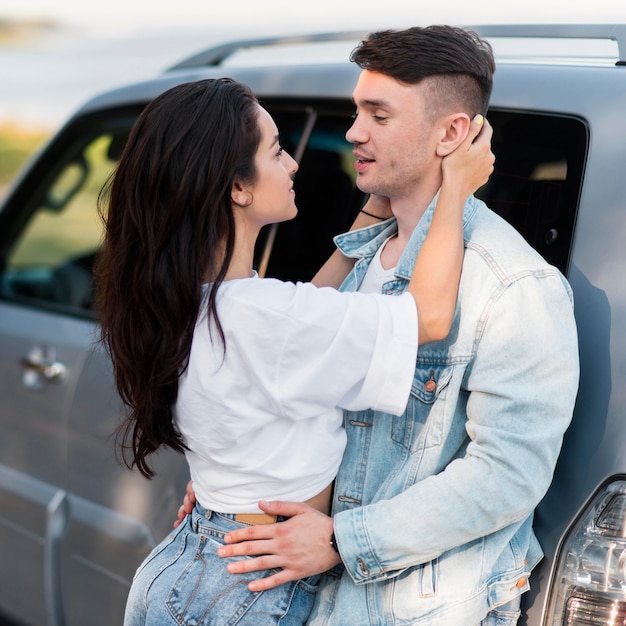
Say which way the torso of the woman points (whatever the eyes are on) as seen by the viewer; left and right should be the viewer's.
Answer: facing away from the viewer and to the right of the viewer

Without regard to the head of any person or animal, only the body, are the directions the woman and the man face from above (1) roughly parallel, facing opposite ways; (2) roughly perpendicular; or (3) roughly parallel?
roughly parallel, facing opposite ways

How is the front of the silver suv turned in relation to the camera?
facing away from the viewer and to the left of the viewer

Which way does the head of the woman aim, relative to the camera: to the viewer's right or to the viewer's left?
to the viewer's right

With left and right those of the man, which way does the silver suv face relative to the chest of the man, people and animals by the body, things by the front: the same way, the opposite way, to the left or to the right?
to the right
